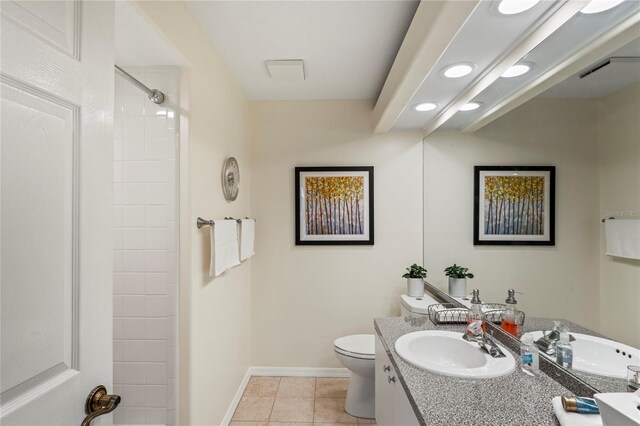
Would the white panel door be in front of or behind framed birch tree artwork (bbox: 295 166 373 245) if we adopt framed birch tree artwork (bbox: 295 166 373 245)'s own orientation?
in front

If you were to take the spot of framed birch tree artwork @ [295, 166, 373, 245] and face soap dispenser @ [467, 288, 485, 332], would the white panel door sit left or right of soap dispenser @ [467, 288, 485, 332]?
right

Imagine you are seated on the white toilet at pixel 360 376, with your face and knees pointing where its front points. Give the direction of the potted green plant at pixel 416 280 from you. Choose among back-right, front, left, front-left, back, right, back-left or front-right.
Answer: back-right

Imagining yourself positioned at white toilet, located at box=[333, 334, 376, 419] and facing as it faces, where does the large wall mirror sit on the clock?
The large wall mirror is roughly at 8 o'clock from the white toilet.

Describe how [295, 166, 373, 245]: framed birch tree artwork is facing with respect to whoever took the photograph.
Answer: facing the viewer

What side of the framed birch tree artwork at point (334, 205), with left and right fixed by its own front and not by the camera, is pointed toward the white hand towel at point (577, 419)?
front

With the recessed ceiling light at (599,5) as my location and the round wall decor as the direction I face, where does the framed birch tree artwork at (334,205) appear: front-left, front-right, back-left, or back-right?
front-right

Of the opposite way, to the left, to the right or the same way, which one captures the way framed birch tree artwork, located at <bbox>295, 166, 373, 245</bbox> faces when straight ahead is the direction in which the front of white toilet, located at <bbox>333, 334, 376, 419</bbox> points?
to the left

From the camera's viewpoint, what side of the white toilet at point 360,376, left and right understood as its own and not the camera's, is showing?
left

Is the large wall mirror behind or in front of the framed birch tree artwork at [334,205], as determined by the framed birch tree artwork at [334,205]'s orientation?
in front

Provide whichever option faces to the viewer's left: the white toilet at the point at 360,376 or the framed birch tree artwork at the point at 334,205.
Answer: the white toilet

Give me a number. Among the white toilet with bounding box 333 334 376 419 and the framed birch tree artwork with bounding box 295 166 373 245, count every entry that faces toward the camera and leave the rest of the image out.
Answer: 1

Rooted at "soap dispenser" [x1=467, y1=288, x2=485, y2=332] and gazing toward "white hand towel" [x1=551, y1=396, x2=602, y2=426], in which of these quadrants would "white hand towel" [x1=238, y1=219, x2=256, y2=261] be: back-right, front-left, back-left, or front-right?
back-right

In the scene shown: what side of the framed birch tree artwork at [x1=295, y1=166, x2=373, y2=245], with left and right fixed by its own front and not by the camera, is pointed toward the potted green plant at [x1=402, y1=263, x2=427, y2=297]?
left
